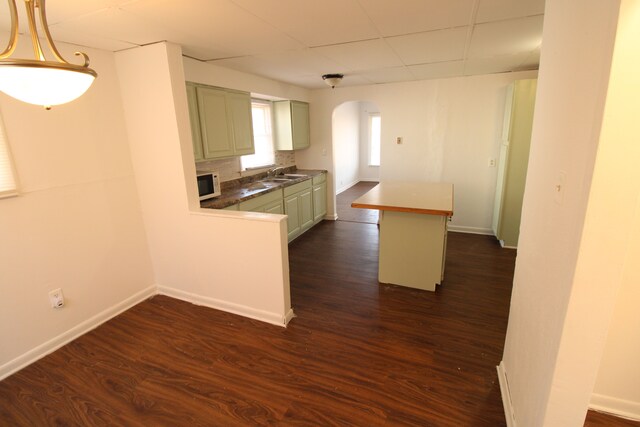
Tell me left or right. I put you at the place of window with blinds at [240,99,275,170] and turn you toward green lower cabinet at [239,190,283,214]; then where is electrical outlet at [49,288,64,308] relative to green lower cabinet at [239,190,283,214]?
right

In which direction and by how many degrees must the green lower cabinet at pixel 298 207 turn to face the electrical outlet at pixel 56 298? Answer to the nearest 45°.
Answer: approximately 90° to its right

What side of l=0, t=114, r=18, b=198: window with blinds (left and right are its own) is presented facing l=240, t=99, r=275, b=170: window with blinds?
left

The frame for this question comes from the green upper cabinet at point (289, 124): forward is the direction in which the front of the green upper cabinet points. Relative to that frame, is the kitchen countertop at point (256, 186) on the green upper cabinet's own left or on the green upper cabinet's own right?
on the green upper cabinet's own right

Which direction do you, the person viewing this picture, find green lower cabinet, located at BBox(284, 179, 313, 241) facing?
facing the viewer and to the right of the viewer

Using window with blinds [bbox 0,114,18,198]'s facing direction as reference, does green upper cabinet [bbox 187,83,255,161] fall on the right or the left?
on its left

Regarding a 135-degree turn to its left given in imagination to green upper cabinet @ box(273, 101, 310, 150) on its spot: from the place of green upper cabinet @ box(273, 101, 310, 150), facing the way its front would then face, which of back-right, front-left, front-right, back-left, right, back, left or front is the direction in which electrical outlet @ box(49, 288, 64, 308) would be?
back-left

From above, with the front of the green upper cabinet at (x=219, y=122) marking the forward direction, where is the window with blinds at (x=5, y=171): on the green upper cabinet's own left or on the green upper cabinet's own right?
on the green upper cabinet's own right

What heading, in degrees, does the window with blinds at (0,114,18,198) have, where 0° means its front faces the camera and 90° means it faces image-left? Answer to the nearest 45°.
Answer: approximately 315°

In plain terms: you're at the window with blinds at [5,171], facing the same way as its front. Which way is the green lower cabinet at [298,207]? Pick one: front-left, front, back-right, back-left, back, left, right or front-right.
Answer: front-left
